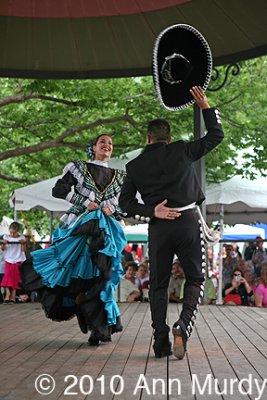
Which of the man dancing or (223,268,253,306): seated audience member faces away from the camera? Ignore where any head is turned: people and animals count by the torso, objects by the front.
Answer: the man dancing

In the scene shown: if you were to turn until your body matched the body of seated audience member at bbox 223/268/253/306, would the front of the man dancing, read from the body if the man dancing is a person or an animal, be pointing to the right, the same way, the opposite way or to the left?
the opposite way

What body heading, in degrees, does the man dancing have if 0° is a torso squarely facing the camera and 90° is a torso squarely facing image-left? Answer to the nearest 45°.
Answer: approximately 180°

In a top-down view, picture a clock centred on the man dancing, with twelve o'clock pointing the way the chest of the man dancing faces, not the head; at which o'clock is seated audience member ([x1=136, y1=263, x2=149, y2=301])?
The seated audience member is roughly at 12 o'clock from the man dancing.

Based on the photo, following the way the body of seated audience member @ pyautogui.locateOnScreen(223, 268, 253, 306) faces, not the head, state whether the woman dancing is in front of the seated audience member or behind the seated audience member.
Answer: in front

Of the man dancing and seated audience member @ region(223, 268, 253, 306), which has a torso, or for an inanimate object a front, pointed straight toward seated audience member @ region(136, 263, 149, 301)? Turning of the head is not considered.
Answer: the man dancing
